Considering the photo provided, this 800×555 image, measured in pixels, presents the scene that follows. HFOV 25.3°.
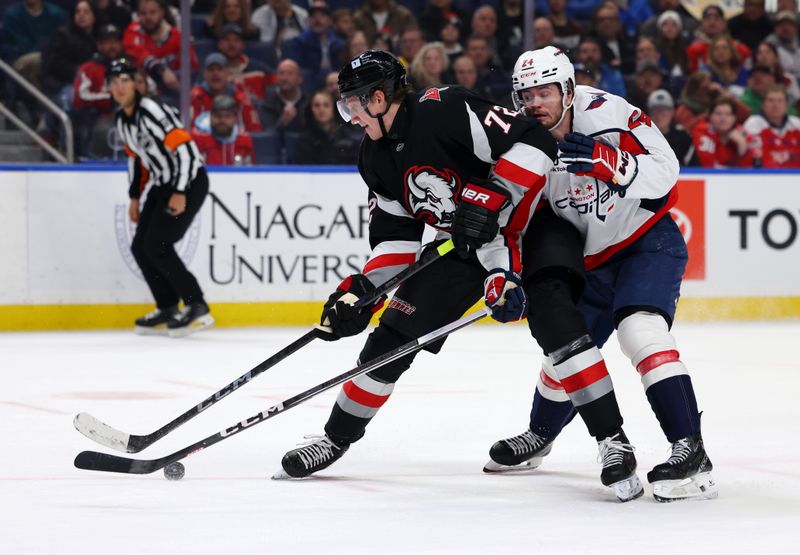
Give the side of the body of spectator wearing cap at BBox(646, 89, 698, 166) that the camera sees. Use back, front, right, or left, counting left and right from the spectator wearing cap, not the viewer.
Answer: front

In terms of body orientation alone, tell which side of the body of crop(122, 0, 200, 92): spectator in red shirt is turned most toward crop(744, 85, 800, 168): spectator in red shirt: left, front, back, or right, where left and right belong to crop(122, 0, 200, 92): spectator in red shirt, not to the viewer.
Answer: left

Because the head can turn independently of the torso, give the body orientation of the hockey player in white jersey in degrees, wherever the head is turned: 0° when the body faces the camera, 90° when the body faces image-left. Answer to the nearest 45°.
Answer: approximately 45°

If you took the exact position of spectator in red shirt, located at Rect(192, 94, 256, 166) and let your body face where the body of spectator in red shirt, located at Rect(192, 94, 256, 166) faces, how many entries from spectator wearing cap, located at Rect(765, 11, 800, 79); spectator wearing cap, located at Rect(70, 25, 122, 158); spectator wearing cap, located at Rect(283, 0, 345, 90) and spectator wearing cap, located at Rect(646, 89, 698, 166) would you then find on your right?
1

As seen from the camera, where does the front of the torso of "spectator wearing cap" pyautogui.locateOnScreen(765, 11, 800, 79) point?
toward the camera

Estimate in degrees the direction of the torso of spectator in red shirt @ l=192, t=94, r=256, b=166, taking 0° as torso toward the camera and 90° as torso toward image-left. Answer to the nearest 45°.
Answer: approximately 0°

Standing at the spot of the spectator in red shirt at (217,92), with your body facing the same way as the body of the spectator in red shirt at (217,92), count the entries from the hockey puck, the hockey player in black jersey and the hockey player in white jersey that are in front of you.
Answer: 3

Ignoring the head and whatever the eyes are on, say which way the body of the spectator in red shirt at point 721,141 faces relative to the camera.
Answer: toward the camera

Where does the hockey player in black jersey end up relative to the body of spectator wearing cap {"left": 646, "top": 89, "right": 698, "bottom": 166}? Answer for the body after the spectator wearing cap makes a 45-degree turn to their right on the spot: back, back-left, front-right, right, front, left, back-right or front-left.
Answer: front-left

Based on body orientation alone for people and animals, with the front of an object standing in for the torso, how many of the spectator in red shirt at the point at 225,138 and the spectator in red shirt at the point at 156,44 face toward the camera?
2

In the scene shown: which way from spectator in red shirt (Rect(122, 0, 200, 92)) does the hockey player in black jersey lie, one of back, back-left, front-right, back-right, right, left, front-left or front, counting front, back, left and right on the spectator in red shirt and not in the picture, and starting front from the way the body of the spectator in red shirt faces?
front
